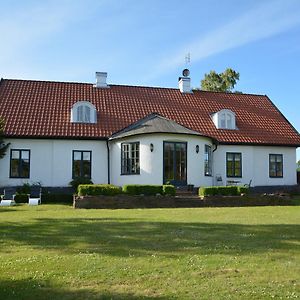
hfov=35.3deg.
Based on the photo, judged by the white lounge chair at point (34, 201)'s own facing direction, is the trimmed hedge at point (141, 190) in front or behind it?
behind

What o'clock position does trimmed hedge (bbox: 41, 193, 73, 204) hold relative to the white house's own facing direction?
The trimmed hedge is roughly at 2 o'clock from the white house.

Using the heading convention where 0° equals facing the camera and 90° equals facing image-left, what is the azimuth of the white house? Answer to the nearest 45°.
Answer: approximately 0°

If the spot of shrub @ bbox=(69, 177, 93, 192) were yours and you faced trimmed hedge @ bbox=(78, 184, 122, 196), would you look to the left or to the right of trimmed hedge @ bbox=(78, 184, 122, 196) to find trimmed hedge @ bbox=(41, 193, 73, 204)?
right

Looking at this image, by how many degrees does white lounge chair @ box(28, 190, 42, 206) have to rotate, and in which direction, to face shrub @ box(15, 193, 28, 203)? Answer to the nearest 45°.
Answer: approximately 45° to its right

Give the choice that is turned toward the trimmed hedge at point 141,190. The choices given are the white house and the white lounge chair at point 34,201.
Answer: the white house

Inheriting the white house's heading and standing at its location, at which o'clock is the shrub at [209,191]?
The shrub is roughly at 11 o'clock from the white house.

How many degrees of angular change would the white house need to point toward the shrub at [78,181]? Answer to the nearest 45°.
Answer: approximately 45° to its right

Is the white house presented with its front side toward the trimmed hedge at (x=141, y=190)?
yes
